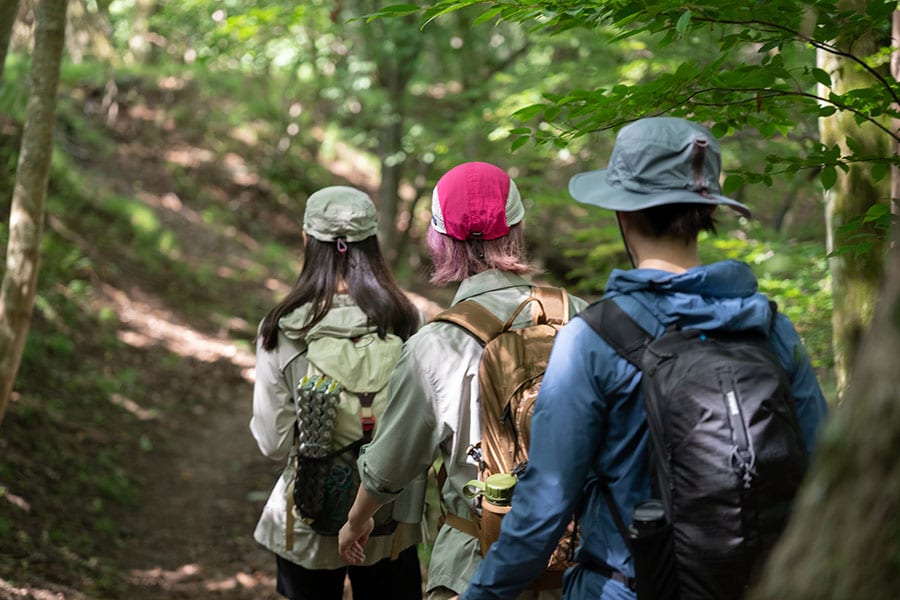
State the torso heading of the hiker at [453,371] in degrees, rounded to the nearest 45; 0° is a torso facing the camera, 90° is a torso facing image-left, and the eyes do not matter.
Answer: approximately 135°

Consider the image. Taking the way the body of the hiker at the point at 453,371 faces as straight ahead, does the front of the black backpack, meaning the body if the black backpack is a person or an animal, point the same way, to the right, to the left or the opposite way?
the opposite way

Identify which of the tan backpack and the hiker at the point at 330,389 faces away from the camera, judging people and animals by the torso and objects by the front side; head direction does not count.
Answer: the hiker

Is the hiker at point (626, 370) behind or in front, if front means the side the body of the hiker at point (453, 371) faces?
behind

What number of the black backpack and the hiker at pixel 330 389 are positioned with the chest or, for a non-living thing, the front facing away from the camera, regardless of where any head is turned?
1

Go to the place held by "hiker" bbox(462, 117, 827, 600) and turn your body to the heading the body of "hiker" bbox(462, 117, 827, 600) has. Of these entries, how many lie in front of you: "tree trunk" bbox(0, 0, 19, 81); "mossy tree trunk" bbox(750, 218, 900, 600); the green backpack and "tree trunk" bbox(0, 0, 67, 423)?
3

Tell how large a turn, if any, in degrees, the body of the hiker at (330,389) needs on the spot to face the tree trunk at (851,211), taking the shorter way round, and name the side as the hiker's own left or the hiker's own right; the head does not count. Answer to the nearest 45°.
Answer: approximately 90° to the hiker's own right

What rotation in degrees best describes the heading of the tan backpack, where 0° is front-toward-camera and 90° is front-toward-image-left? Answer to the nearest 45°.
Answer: approximately 315°

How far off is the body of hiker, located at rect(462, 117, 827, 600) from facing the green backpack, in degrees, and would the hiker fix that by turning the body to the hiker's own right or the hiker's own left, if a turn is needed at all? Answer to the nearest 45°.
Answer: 0° — they already face it

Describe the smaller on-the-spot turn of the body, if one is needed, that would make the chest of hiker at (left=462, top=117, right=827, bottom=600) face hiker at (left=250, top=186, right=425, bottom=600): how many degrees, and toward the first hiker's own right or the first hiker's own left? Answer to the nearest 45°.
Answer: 0° — they already face them

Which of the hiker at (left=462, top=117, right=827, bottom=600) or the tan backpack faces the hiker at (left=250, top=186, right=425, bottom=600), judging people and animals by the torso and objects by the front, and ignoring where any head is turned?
the hiker at (left=462, top=117, right=827, bottom=600)

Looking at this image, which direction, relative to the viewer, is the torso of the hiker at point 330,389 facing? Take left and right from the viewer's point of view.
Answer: facing away from the viewer
